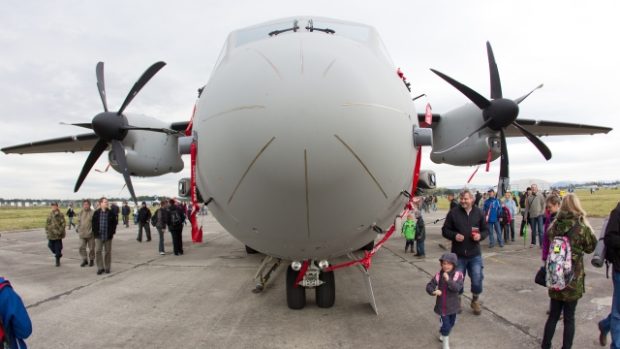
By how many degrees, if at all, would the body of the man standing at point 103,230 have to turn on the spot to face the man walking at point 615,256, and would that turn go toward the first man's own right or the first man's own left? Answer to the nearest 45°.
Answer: approximately 45° to the first man's own left

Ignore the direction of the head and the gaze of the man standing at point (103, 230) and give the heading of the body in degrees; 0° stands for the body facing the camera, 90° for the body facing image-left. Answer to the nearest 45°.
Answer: approximately 0°

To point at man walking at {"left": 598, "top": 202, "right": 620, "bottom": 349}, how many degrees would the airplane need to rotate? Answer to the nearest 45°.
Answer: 0° — it already faces them

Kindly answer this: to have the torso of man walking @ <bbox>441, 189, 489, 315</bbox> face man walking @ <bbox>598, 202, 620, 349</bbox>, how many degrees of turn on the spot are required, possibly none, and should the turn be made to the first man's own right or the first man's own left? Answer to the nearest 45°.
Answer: approximately 45° to the first man's own left

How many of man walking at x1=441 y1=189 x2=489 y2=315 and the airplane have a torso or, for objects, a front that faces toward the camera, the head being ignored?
2

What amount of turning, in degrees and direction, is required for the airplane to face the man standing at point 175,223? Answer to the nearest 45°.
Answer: approximately 45° to its right

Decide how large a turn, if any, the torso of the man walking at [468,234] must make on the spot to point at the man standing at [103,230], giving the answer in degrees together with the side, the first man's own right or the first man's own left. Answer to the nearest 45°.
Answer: approximately 90° to the first man's own right
